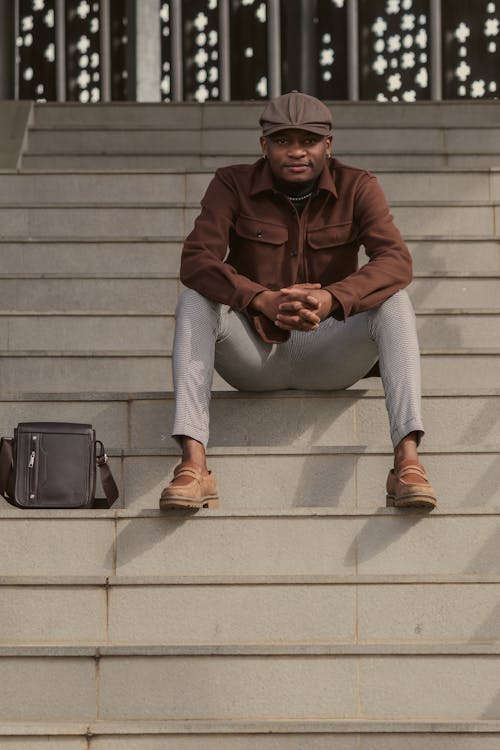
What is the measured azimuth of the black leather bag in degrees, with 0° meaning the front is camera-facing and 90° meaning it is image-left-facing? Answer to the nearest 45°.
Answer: approximately 0°

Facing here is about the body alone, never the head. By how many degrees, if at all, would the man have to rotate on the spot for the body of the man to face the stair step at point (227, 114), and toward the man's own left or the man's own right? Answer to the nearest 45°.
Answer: approximately 180°

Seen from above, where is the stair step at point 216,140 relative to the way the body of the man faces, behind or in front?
behind

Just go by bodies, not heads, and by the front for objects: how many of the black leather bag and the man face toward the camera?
2

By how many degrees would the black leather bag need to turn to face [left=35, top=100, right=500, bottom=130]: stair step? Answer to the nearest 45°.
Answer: approximately 180°

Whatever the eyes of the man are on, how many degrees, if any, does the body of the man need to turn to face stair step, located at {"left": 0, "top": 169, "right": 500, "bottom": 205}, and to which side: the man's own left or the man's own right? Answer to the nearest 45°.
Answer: approximately 180°
